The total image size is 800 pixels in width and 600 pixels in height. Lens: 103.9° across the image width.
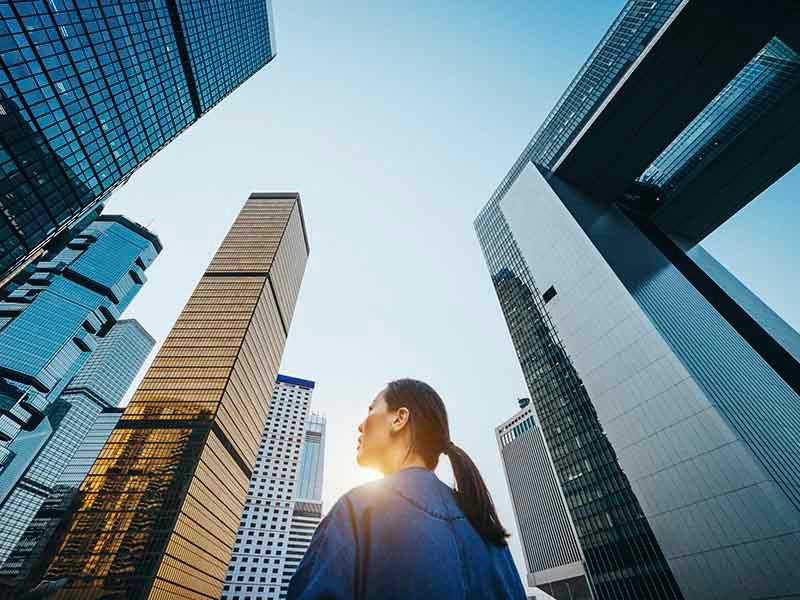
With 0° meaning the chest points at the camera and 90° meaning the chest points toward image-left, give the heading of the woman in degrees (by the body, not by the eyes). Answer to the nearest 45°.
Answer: approximately 135°

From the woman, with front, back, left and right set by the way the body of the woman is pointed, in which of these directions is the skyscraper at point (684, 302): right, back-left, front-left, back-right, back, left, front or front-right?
right
